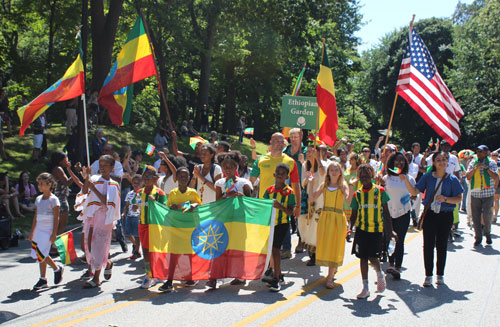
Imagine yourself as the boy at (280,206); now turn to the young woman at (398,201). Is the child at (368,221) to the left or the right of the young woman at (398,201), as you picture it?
right

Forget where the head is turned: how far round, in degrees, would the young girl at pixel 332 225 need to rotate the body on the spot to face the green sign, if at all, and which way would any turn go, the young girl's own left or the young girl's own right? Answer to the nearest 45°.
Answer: approximately 180°

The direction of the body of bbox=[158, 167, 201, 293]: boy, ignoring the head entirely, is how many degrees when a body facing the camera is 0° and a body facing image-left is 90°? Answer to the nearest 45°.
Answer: approximately 0°

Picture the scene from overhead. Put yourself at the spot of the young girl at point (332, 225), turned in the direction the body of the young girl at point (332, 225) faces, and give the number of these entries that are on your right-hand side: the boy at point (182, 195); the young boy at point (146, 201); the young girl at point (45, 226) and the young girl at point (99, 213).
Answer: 4

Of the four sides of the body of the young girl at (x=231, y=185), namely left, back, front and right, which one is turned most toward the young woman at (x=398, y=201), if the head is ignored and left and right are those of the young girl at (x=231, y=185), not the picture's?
left

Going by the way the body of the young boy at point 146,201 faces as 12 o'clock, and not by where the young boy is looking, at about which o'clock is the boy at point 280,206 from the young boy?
The boy is roughly at 10 o'clock from the young boy.

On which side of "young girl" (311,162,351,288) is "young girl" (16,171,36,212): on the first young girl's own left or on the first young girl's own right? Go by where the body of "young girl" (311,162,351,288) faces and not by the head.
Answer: on the first young girl's own right

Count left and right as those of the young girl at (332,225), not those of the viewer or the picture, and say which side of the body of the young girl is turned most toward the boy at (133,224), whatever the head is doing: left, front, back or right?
right
